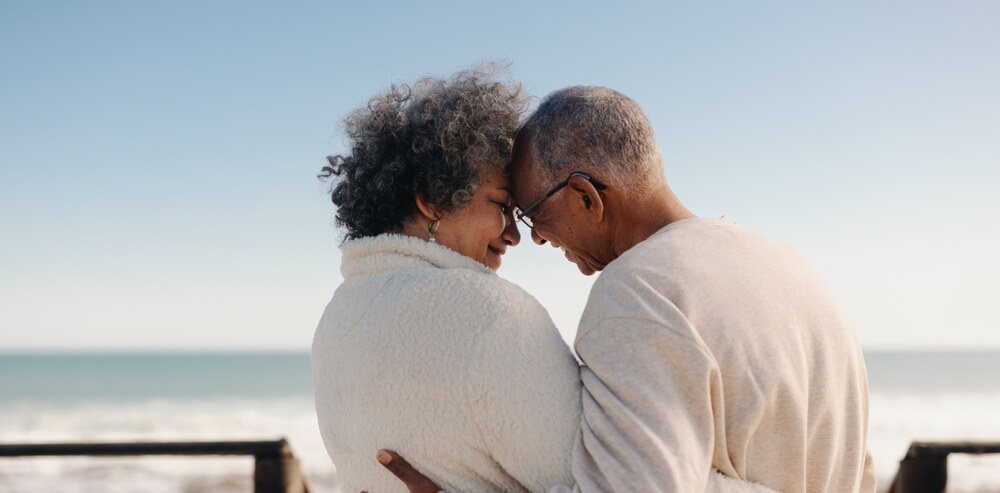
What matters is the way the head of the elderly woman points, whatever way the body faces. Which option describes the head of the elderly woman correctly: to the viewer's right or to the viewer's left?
to the viewer's right

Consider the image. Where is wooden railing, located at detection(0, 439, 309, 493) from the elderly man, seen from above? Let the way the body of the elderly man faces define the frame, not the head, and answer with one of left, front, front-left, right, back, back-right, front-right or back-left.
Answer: front

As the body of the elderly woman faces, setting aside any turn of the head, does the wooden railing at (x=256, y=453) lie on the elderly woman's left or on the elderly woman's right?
on the elderly woman's left

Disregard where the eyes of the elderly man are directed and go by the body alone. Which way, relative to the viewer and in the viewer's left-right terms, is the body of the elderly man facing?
facing away from the viewer and to the left of the viewer

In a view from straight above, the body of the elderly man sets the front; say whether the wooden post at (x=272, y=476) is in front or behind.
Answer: in front

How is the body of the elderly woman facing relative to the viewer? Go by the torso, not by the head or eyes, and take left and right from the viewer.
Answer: facing away from the viewer and to the right of the viewer

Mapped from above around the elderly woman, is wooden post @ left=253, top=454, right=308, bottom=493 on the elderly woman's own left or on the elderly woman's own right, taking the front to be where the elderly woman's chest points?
on the elderly woman's own left

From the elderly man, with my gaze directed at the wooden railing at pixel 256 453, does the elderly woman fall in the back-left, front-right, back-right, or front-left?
front-left

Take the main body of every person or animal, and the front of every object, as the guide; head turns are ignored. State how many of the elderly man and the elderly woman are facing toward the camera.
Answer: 0
